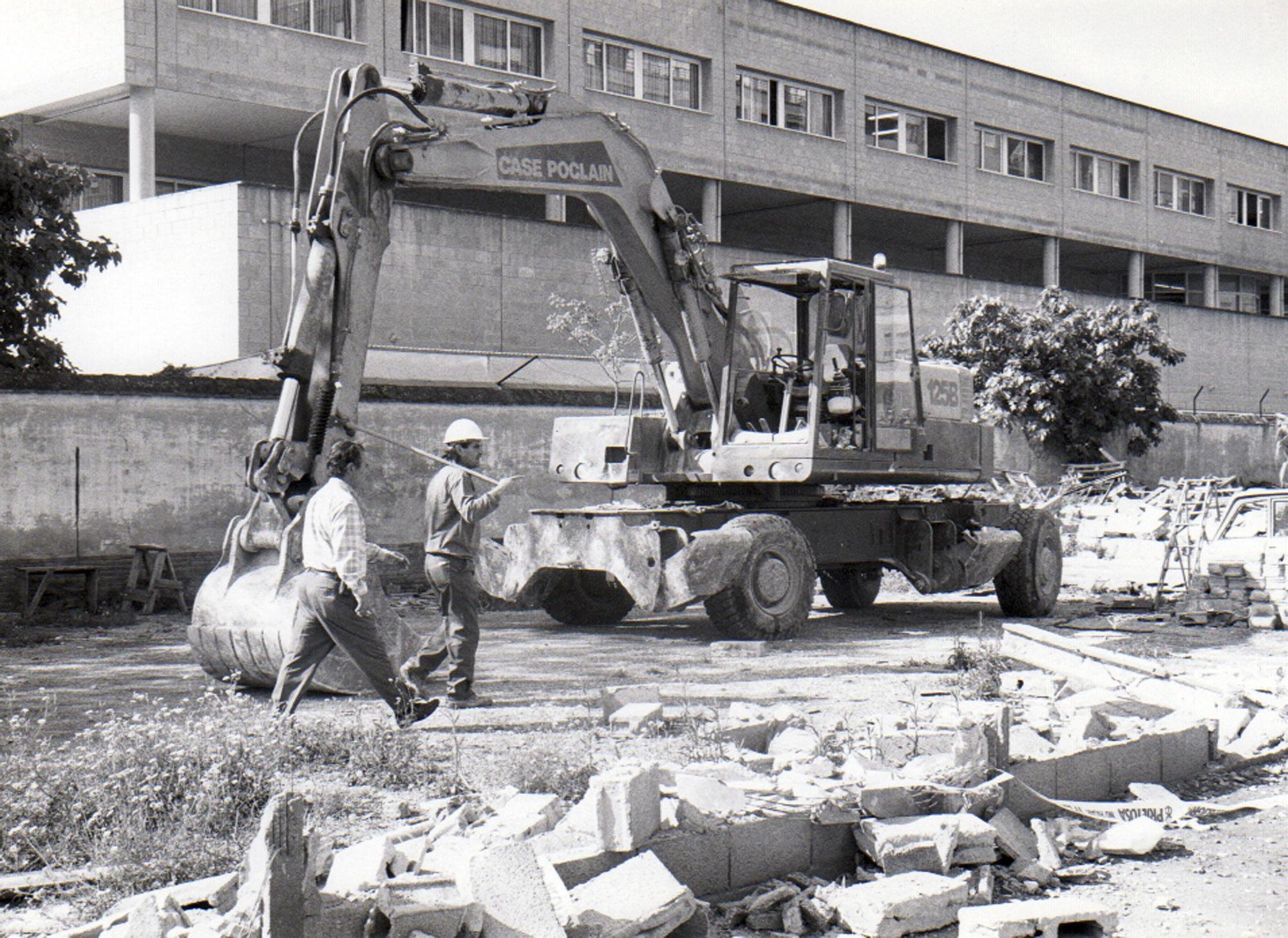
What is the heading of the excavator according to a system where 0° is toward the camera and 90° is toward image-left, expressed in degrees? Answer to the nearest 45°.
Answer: approximately 45°

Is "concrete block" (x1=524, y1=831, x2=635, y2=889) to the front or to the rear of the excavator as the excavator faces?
to the front
